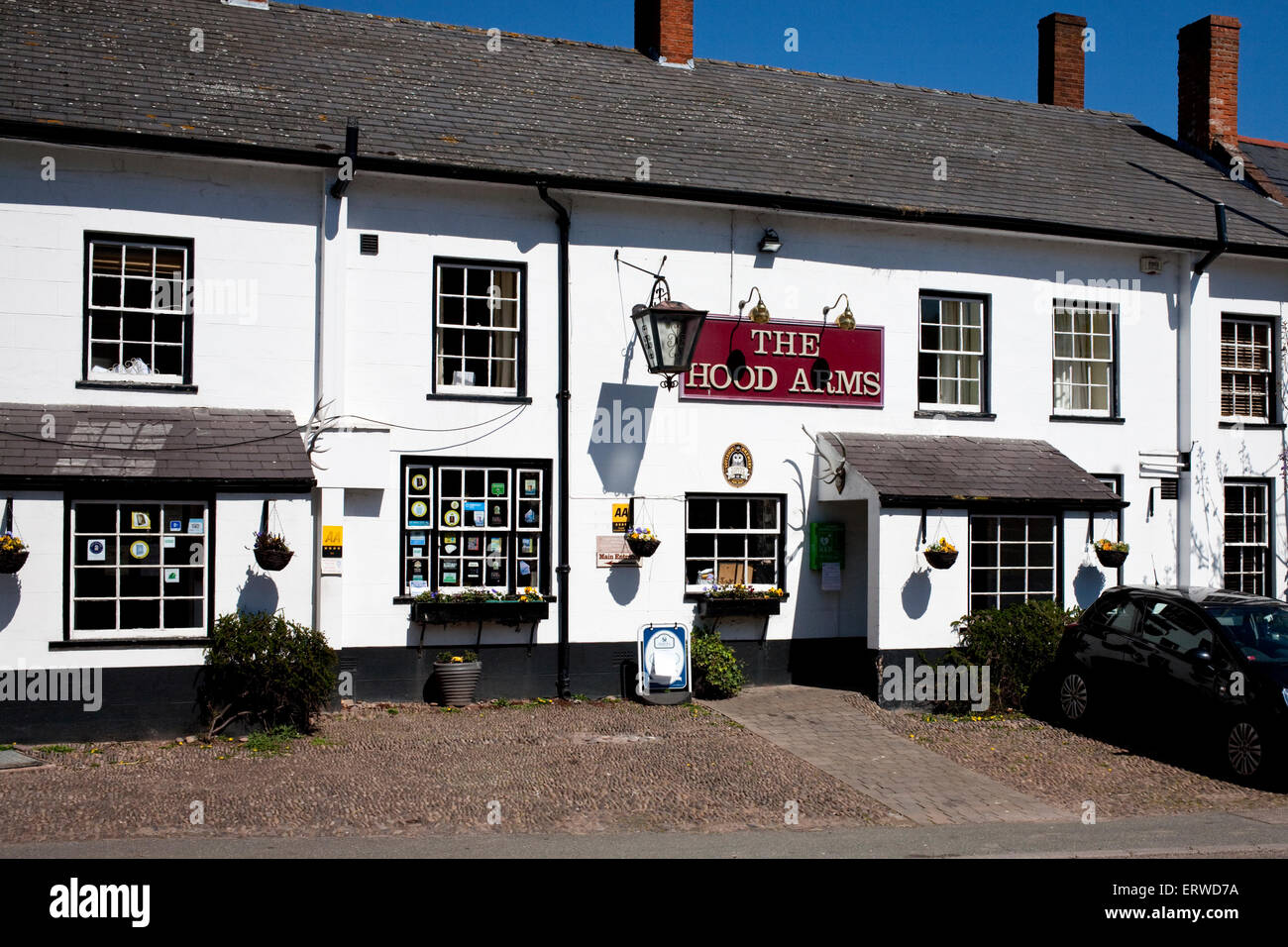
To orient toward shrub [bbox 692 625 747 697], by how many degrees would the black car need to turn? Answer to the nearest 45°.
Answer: approximately 135° to its right

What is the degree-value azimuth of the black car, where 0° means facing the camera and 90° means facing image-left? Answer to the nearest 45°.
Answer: approximately 315°

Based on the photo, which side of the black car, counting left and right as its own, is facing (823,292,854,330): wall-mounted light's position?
back

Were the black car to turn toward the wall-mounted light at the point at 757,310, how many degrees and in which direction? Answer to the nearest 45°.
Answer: approximately 135° to its right

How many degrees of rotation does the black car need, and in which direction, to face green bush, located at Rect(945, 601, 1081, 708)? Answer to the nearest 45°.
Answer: approximately 180°

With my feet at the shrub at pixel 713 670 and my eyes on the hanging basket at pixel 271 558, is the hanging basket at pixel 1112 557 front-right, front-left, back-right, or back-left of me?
back-left
